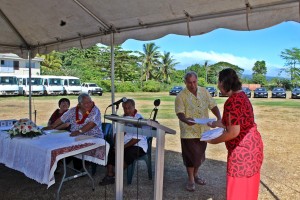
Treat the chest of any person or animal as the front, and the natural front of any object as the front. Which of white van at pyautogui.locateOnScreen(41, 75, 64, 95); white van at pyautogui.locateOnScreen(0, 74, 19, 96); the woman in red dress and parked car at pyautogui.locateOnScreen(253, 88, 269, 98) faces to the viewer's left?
the woman in red dress

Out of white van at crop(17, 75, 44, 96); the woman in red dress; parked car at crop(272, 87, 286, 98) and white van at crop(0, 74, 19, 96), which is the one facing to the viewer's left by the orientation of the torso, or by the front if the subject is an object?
the woman in red dress

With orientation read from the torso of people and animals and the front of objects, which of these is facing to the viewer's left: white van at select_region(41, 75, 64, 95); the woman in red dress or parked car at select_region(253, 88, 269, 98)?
the woman in red dress

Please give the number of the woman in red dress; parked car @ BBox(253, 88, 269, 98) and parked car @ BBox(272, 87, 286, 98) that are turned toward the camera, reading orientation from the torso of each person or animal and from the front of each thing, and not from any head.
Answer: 2

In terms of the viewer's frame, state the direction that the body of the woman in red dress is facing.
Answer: to the viewer's left

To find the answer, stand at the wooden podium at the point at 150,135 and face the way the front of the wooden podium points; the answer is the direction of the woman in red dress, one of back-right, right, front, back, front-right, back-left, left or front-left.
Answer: back-left

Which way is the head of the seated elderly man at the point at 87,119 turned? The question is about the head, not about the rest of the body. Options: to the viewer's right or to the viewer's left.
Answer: to the viewer's right

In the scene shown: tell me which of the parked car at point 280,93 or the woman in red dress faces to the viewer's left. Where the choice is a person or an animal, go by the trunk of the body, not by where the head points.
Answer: the woman in red dress

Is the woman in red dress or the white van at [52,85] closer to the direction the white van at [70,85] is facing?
the woman in red dress

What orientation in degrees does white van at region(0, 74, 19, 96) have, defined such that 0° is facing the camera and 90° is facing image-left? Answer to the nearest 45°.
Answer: approximately 315°

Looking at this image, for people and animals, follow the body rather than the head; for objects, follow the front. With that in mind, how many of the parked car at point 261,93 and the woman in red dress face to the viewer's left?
1
